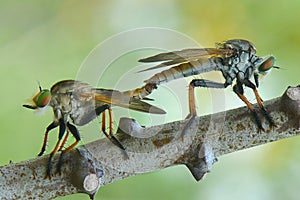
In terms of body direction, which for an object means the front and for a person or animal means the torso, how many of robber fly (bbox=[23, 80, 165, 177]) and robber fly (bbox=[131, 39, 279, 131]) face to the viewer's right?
1

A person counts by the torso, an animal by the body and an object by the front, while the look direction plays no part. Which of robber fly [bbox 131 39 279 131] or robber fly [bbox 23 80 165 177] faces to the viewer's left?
robber fly [bbox 23 80 165 177]

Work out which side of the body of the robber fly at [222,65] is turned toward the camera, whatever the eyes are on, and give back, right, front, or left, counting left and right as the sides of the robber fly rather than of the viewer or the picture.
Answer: right

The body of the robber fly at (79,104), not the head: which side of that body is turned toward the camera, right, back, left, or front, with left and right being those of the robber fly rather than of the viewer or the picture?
left

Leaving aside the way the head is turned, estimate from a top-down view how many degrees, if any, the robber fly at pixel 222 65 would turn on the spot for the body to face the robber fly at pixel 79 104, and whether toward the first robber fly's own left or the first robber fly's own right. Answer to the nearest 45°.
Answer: approximately 135° to the first robber fly's own right

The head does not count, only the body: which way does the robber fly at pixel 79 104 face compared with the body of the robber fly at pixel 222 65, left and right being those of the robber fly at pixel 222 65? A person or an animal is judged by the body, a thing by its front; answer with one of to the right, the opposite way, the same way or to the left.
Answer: the opposite way
